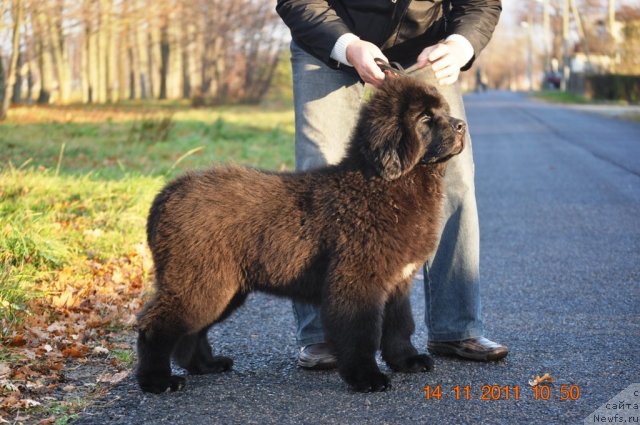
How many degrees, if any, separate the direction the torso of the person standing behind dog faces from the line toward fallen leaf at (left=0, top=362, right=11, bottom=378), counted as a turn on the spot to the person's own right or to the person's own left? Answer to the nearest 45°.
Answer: approximately 90° to the person's own right

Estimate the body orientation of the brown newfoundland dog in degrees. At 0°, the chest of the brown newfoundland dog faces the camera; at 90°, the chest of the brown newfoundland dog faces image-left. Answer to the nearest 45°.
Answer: approximately 270°

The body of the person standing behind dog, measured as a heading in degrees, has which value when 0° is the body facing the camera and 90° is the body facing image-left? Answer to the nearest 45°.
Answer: approximately 0°

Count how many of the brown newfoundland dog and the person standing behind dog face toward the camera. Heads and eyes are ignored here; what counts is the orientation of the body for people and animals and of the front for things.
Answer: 1

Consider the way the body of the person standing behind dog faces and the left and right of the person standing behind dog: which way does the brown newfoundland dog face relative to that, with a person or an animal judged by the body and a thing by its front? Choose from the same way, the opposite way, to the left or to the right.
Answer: to the left

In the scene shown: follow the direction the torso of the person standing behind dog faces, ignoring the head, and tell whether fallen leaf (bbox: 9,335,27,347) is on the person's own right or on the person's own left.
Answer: on the person's own right

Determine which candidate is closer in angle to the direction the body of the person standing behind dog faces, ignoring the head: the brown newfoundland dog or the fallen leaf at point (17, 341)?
the brown newfoundland dog

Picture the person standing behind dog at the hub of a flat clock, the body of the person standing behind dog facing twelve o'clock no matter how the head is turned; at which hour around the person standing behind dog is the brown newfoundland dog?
The brown newfoundland dog is roughly at 1 o'clock from the person standing behind dog.

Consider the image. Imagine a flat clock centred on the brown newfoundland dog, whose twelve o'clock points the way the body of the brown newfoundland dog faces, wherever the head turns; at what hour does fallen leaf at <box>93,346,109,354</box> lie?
The fallen leaf is roughly at 7 o'clock from the brown newfoundland dog.

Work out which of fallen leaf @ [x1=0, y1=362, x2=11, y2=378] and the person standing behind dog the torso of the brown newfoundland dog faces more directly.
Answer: the person standing behind dog

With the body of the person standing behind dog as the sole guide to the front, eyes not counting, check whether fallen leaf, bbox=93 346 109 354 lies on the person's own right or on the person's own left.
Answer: on the person's own right
